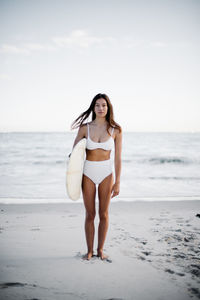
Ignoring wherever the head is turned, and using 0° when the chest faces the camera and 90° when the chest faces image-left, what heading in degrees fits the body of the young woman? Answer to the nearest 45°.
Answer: approximately 0°
